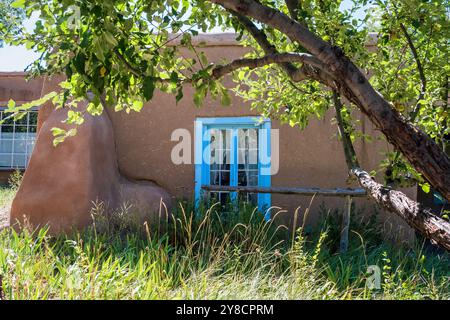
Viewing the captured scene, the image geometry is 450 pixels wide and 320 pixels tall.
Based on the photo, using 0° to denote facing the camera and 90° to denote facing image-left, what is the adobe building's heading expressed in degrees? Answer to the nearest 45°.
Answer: approximately 0°

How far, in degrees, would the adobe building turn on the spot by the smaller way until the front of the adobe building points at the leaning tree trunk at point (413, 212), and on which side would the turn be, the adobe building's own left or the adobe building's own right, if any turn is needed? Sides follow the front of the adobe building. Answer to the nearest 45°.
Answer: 0° — it already faces it

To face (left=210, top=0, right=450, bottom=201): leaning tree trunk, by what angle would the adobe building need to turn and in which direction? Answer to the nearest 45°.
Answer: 0° — it already faces it
